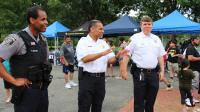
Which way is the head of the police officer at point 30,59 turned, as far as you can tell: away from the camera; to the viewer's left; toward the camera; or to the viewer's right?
to the viewer's right

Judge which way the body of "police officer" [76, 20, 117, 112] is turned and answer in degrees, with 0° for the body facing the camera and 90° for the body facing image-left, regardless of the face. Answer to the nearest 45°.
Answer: approximately 315°

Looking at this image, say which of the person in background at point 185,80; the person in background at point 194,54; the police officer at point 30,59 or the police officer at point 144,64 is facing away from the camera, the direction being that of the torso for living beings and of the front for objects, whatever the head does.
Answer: the person in background at point 185,80

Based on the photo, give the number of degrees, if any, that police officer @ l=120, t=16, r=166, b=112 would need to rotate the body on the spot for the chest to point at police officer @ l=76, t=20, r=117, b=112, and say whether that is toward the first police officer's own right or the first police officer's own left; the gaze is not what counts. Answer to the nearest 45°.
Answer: approximately 45° to the first police officer's own right

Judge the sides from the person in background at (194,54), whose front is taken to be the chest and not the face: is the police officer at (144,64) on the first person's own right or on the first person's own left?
on the first person's own right

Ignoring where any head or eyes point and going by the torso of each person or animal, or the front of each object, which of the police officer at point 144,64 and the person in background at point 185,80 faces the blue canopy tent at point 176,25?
the person in background

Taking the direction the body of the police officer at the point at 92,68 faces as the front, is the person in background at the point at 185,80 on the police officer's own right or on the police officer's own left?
on the police officer's own left

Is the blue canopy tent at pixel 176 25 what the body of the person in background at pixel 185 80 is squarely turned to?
yes

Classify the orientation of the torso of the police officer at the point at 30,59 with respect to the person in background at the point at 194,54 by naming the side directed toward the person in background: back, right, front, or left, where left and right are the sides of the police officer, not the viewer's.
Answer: left

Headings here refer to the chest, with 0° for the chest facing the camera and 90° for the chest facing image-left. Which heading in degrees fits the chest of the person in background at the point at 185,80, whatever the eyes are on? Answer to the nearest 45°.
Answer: approximately 180°

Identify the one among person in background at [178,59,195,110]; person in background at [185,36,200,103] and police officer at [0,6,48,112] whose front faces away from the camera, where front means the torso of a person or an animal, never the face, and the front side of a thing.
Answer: person in background at [178,59,195,110]

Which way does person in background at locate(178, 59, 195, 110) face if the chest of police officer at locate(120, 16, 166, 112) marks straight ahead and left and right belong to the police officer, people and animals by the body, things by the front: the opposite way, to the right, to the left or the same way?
the opposite way
